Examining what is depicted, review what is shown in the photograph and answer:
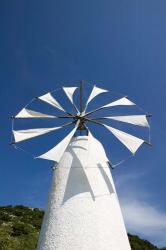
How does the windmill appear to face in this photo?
toward the camera
